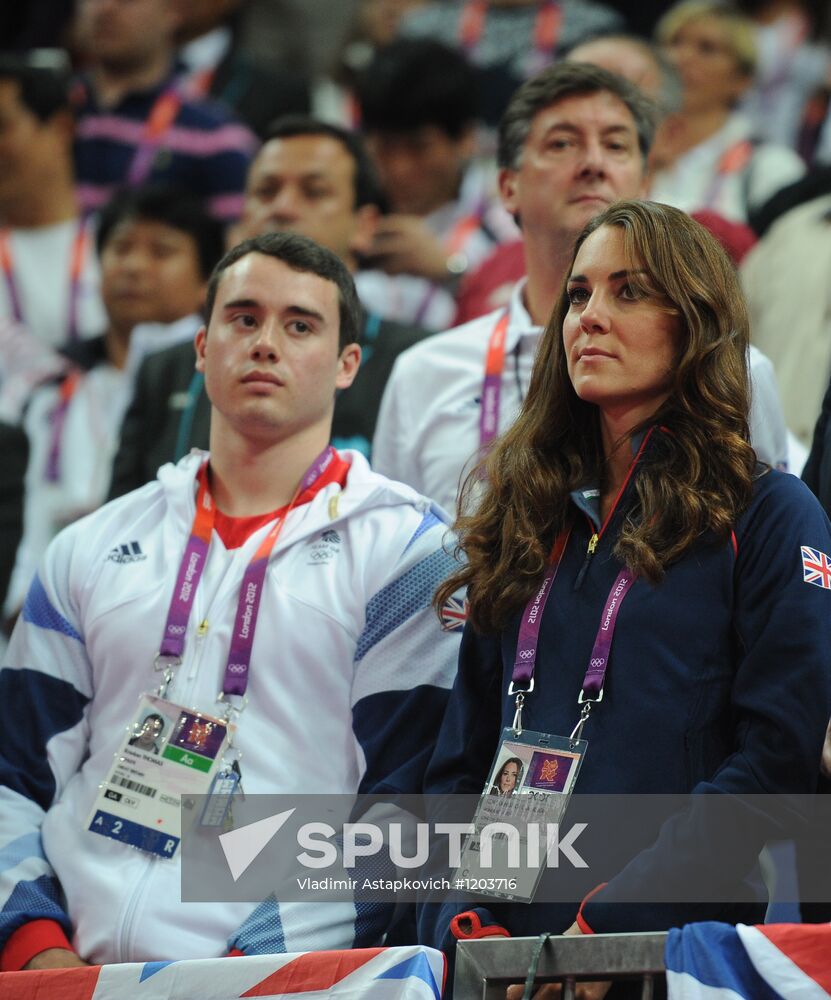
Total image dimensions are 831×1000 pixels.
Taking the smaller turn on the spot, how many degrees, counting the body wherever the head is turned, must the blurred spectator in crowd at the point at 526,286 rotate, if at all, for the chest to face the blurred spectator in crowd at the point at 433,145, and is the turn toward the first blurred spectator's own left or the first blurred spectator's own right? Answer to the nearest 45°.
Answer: approximately 180°

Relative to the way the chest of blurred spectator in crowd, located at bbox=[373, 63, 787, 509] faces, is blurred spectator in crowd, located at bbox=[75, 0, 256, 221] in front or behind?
behind

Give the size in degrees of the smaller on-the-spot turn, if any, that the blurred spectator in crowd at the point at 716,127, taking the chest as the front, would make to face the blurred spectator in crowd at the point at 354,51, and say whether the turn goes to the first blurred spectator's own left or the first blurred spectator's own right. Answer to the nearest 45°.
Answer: approximately 90° to the first blurred spectator's own right

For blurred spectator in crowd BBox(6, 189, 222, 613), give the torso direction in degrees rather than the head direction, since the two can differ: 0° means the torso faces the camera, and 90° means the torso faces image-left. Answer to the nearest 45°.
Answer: approximately 45°

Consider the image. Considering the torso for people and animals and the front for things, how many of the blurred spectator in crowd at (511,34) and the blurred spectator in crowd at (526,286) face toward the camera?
2

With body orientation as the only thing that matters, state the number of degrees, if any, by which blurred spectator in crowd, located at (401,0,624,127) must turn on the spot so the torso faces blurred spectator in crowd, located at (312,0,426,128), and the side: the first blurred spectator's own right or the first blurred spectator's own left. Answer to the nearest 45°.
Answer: approximately 135° to the first blurred spectator's own right
